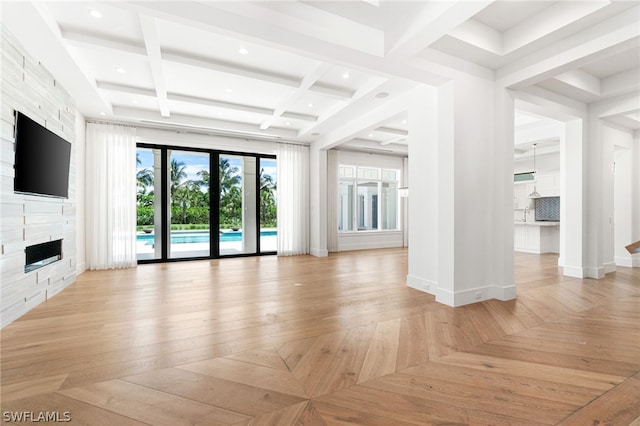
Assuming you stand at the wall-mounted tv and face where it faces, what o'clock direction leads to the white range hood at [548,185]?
The white range hood is roughly at 11 o'clock from the wall-mounted tv.

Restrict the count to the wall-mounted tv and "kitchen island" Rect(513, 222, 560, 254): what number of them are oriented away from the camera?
0

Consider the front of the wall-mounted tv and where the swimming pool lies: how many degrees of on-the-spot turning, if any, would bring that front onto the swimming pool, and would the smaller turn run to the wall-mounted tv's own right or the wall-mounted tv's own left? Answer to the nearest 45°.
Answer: approximately 90° to the wall-mounted tv's own left

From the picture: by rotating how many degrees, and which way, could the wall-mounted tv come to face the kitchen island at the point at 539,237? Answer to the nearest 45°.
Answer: approximately 45° to its left

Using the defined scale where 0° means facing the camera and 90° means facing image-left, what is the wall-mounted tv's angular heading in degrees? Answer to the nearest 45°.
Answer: approximately 315°

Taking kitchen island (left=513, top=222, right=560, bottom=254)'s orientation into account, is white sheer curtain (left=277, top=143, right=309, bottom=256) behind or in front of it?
in front

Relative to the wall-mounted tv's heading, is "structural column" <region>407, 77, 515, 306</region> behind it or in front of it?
in front

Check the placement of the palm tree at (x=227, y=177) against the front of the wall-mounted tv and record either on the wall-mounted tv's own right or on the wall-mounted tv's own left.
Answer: on the wall-mounted tv's own left

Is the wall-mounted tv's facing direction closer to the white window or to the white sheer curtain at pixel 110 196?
the white window

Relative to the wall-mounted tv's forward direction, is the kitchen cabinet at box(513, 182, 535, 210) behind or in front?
in front
